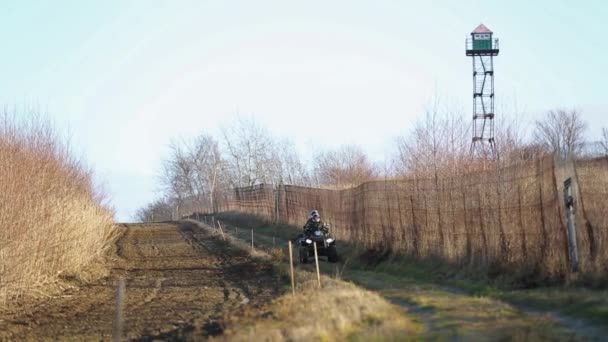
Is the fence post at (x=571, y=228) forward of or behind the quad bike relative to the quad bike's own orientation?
forward

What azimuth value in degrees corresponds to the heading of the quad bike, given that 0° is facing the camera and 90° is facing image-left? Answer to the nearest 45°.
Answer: approximately 0°

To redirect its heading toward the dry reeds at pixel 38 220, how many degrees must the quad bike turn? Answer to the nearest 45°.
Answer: approximately 45° to its right
